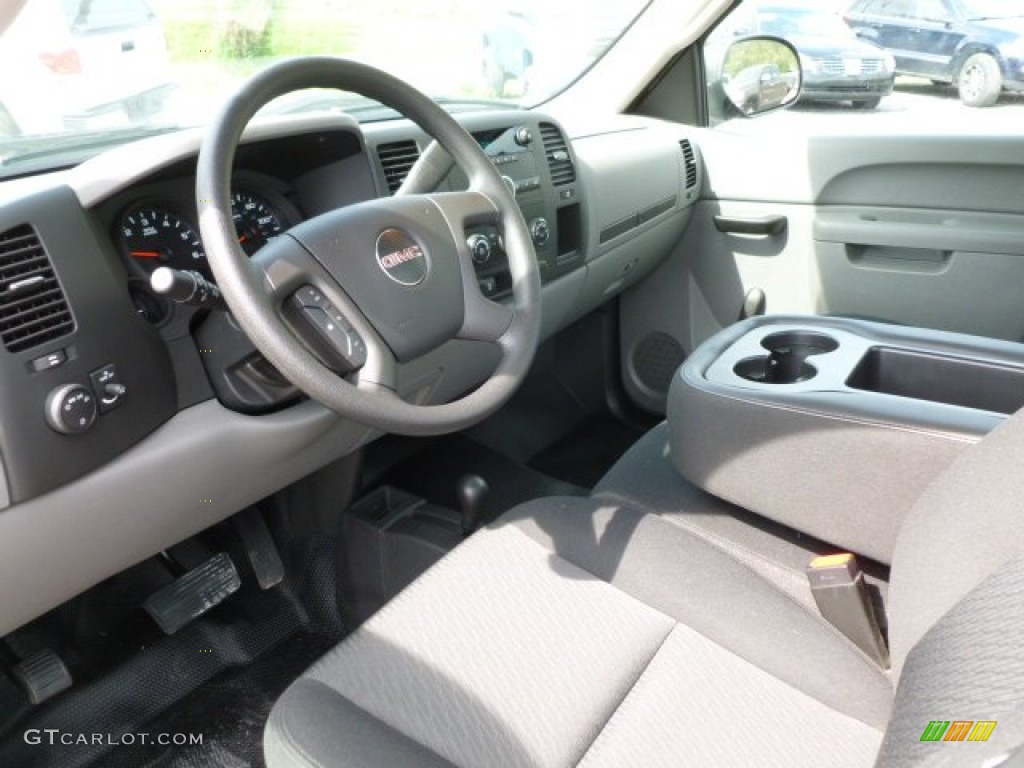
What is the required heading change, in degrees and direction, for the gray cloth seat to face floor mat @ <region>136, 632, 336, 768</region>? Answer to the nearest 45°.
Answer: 0° — it already faces it

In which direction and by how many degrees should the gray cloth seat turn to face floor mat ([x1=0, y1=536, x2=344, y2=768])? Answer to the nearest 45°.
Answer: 0° — it already faces it

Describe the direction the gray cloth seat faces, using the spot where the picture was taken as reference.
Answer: facing away from the viewer and to the left of the viewer
